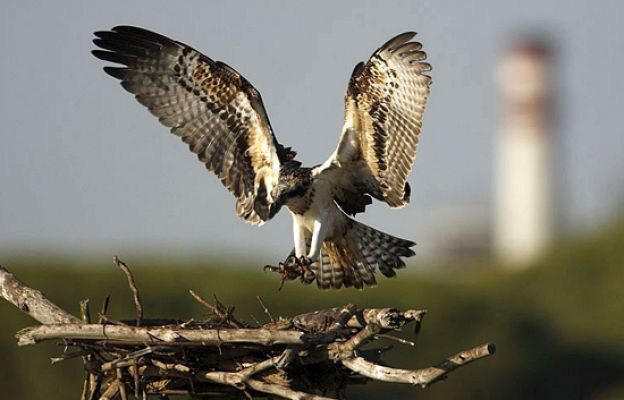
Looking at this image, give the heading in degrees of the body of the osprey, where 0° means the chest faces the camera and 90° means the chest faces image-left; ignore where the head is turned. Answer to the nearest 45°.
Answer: approximately 45°
